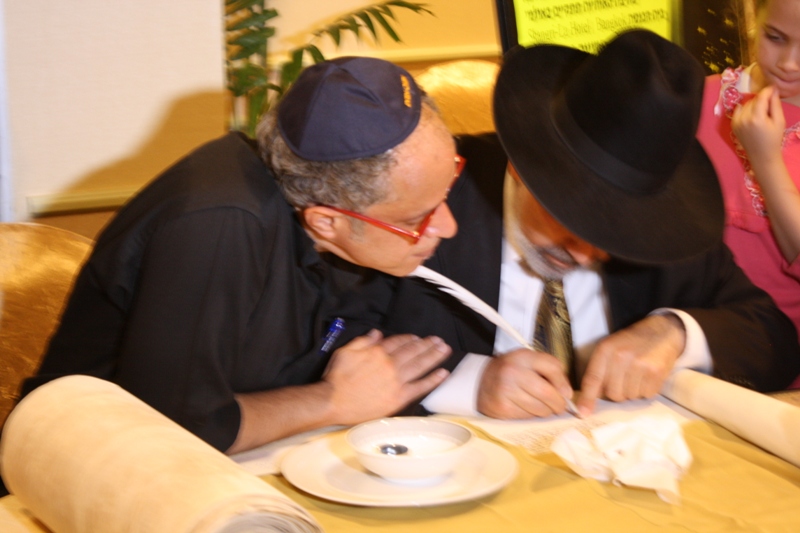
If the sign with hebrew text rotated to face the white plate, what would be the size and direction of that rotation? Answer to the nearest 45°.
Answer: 0° — it already faces it

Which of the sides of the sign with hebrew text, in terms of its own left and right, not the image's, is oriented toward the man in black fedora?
front

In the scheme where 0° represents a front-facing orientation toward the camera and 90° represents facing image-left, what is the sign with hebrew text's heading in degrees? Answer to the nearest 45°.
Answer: approximately 0°

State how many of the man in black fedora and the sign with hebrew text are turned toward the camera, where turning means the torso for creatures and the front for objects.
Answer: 2

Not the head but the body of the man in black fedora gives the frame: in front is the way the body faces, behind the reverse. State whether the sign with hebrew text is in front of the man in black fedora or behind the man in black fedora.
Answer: behind

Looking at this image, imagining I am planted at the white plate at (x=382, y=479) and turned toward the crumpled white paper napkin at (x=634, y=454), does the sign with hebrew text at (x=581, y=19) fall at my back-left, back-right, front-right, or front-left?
front-left

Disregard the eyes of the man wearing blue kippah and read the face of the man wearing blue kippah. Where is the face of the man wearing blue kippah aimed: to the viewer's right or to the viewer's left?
to the viewer's right

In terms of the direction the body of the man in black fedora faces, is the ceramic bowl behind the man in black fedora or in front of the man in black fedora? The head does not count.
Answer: in front

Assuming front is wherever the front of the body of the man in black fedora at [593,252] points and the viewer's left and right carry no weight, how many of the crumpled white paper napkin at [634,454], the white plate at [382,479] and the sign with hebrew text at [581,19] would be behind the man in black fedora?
1

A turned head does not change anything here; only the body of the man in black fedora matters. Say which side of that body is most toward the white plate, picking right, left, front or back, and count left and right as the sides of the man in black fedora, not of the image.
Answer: front

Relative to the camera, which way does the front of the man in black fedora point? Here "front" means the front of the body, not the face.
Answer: toward the camera
